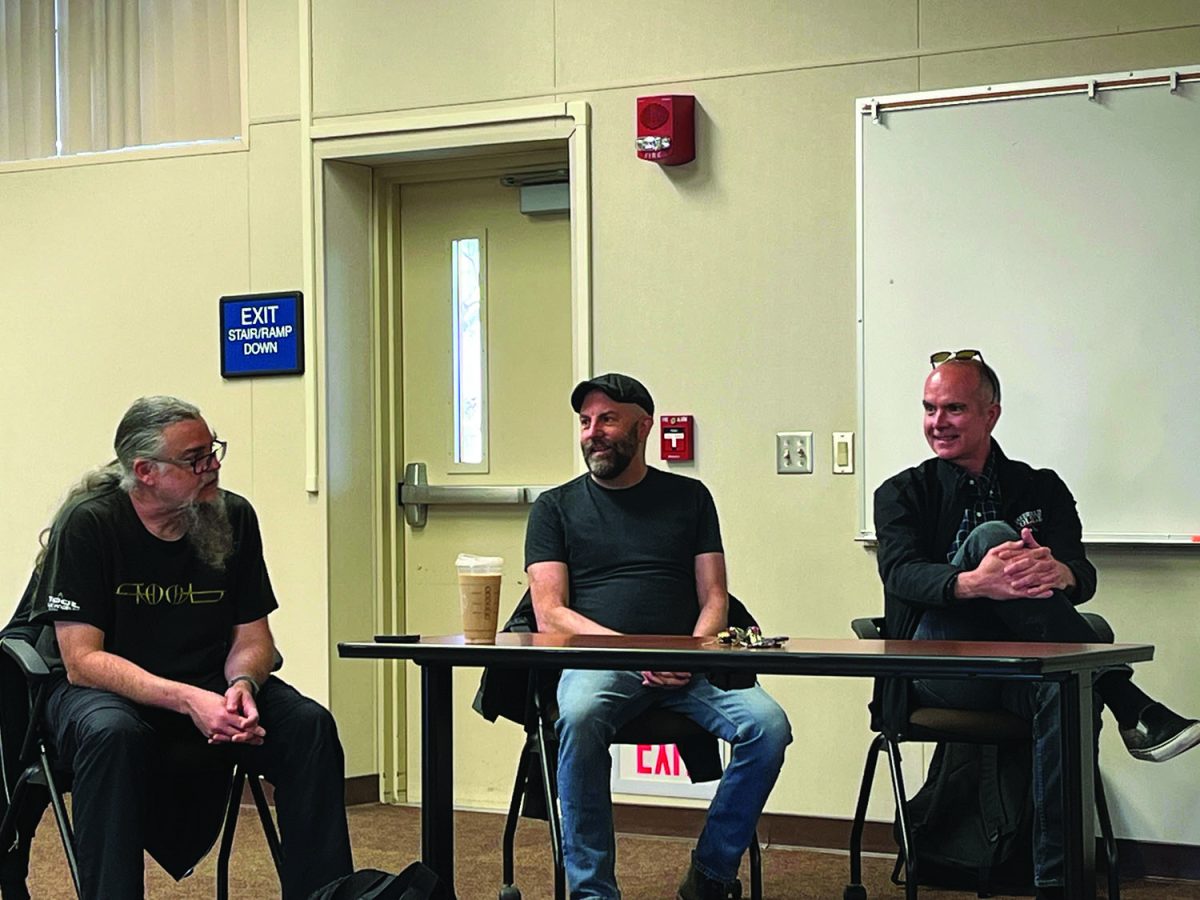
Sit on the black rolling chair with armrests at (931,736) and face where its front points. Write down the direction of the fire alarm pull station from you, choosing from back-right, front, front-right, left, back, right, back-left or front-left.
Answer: back-right

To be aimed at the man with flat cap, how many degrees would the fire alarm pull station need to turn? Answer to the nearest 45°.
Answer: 0° — it already faces them

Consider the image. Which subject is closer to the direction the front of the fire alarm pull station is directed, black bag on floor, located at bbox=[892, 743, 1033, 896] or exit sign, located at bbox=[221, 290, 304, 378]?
the black bag on floor

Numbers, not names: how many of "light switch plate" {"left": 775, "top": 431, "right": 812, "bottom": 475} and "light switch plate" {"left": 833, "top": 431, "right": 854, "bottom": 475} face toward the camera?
2

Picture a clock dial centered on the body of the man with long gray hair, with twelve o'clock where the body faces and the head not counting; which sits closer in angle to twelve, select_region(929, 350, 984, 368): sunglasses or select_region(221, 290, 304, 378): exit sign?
the sunglasses

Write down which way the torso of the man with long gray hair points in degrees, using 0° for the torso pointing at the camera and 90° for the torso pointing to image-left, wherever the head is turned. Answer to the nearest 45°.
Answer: approximately 315°

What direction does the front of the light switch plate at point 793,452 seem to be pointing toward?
toward the camera

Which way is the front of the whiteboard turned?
toward the camera

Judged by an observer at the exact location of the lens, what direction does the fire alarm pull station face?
facing the viewer

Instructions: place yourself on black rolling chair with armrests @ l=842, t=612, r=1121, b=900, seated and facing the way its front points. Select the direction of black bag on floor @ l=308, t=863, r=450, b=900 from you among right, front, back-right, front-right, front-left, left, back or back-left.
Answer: front-right

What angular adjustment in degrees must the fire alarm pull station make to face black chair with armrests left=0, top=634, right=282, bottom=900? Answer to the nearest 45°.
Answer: approximately 45° to its right

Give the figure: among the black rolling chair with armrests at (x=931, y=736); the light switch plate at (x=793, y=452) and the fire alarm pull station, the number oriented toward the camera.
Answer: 3

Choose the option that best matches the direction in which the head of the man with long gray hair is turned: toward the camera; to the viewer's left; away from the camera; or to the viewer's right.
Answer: to the viewer's right

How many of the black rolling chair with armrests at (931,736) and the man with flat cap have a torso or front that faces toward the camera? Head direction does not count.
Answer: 2

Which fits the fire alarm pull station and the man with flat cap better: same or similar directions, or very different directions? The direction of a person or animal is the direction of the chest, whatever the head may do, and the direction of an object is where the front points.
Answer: same or similar directions

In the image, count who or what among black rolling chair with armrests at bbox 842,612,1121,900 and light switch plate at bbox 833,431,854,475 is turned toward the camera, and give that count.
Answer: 2

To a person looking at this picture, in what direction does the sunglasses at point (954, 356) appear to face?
facing the viewer and to the left of the viewer

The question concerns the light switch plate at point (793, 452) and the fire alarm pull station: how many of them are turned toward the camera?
2
